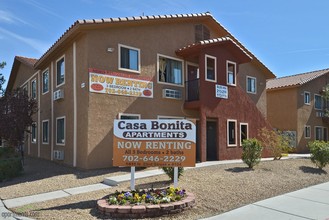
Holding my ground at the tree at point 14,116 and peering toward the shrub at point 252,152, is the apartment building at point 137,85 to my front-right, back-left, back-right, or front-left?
front-left

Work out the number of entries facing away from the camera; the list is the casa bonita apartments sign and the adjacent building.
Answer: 0

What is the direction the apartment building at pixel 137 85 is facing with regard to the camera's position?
facing the viewer and to the right of the viewer

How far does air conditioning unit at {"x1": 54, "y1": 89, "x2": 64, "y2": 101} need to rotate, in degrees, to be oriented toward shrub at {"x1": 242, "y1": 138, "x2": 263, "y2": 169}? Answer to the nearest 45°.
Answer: approximately 90° to its left

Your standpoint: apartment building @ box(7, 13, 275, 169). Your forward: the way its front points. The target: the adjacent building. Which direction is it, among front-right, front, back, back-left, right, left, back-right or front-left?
left

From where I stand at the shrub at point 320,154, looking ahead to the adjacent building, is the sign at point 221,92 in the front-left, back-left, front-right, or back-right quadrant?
front-left

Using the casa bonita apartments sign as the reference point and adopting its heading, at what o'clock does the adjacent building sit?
The adjacent building is roughly at 7 o'clock from the casa bonita apartments sign.

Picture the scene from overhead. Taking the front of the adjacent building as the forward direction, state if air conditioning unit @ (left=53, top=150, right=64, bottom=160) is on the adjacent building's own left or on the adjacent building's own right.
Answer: on the adjacent building's own right

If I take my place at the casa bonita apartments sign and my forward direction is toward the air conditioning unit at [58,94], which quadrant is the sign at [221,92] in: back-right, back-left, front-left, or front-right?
front-right

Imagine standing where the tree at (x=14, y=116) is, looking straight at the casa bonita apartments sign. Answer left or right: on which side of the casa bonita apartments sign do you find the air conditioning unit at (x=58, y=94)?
left

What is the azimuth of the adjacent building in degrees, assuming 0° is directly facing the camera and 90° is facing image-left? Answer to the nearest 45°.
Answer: approximately 315°

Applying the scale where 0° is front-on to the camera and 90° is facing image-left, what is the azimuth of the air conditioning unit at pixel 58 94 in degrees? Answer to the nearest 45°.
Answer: approximately 45°

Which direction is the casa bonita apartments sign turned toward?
toward the camera

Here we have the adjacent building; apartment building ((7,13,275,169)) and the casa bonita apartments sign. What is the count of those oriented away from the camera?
0

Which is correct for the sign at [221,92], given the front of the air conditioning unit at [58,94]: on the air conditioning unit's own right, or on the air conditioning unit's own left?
on the air conditioning unit's own left

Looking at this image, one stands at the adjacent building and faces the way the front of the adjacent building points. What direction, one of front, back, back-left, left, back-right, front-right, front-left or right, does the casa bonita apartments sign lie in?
front-right
